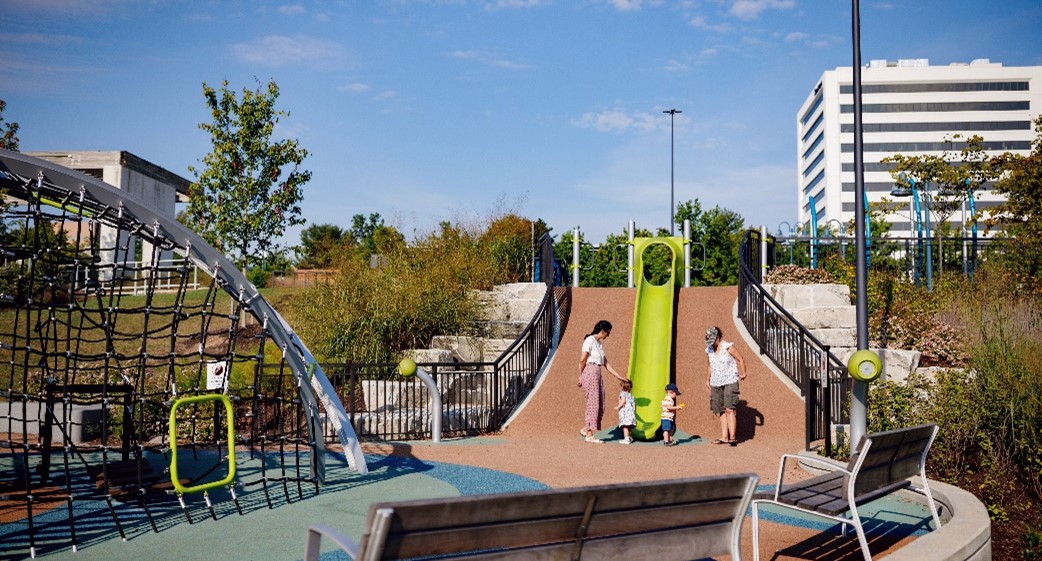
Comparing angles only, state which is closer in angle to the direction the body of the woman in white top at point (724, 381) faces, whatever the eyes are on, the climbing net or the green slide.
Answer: the climbing net

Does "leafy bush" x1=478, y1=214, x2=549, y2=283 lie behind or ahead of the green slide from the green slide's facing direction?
behind

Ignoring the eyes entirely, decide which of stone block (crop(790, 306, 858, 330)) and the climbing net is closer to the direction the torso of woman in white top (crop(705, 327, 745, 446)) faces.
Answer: the climbing net

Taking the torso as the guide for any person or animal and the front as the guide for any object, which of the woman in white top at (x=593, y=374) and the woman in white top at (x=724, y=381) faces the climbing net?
the woman in white top at (x=724, y=381)

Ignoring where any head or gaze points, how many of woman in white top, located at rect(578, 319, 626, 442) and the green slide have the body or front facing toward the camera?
1

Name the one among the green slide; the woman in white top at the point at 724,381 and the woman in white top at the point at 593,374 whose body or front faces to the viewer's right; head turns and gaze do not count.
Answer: the woman in white top at the point at 593,374

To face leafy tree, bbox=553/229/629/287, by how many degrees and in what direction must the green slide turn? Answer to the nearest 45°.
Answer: approximately 180°

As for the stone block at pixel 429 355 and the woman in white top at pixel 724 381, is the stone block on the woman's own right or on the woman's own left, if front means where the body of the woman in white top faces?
on the woman's own right

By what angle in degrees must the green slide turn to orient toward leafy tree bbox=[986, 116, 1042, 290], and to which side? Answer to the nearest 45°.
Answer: approximately 135° to its left

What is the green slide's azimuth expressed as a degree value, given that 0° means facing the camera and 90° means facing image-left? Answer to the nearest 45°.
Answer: approximately 0°

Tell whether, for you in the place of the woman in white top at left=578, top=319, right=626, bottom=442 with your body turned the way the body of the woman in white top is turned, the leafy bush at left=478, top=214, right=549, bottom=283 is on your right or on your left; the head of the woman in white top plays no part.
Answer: on your left

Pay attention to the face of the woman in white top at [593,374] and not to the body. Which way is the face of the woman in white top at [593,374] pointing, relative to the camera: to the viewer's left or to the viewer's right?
to the viewer's right

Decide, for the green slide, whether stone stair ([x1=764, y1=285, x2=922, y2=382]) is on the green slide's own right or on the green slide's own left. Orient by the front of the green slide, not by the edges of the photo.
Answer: on the green slide's own left

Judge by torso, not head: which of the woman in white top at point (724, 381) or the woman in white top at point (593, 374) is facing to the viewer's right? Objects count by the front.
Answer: the woman in white top at point (593, 374)

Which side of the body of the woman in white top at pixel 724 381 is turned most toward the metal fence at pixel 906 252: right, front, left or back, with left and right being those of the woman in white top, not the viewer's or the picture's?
back
